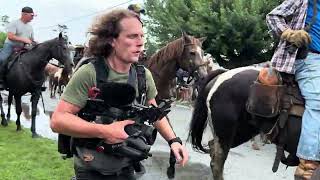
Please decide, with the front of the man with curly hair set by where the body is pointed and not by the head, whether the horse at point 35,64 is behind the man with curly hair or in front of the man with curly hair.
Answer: behind

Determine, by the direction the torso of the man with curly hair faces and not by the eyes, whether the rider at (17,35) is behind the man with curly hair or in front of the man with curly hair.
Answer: behind

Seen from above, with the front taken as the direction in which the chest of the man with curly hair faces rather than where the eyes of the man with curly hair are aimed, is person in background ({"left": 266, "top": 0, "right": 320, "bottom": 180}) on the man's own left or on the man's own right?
on the man's own left

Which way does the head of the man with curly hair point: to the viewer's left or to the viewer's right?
to the viewer's right

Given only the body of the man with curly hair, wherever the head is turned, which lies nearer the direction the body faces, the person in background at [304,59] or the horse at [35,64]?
the person in background

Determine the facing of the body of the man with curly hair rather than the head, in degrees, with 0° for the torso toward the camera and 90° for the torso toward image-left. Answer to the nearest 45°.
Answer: approximately 315°

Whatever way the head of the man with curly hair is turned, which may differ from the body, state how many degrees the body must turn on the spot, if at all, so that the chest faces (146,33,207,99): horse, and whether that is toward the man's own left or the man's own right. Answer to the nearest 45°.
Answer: approximately 135° to the man's own left

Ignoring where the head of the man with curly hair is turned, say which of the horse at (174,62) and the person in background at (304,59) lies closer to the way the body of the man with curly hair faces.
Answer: the person in background
